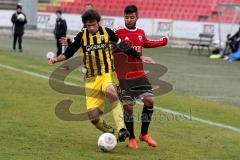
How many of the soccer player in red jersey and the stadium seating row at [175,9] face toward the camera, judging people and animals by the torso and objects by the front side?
2

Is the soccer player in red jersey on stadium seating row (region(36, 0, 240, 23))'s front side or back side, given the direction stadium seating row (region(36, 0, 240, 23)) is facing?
on the front side

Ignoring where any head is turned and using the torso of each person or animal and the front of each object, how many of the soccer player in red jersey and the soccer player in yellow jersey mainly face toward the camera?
2

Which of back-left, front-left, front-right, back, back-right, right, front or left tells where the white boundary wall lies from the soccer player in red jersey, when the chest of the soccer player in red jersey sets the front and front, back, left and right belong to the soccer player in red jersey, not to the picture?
back

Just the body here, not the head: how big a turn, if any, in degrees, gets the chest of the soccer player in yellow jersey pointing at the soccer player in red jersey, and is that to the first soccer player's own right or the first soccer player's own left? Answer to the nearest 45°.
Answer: approximately 135° to the first soccer player's own left

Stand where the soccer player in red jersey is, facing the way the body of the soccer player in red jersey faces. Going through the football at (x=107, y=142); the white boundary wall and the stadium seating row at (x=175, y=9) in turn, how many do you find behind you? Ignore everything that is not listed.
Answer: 2

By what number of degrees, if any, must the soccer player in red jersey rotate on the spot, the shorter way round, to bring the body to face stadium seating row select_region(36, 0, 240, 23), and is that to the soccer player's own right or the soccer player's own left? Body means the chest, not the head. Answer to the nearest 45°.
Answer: approximately 180°

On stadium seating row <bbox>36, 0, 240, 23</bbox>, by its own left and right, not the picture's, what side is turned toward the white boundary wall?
front

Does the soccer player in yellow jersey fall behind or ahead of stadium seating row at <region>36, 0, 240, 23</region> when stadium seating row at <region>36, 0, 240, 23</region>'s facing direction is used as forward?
ahead
